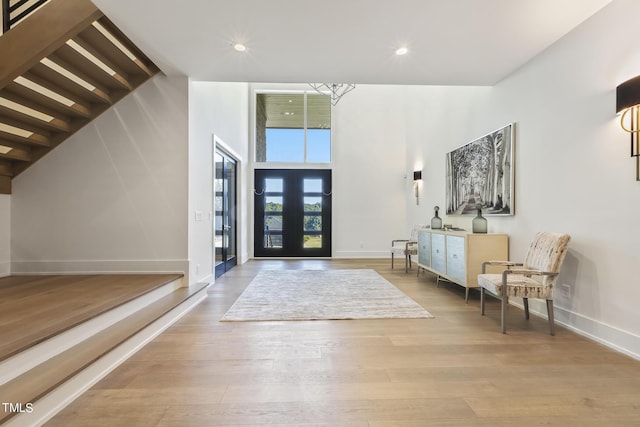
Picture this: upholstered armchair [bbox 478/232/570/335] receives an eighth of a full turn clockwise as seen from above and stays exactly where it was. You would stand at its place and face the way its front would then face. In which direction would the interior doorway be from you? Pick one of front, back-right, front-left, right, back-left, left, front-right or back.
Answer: front

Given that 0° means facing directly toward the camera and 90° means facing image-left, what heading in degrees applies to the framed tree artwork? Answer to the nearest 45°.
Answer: approximately 45°

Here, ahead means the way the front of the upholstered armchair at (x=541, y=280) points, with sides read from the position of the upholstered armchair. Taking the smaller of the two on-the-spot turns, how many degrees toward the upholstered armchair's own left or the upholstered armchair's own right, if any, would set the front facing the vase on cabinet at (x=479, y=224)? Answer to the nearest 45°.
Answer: approximately 90° to the upholstered armchair's own right

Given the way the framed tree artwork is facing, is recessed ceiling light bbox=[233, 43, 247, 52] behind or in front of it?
in front

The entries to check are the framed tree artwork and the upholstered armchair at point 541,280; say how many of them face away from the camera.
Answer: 0

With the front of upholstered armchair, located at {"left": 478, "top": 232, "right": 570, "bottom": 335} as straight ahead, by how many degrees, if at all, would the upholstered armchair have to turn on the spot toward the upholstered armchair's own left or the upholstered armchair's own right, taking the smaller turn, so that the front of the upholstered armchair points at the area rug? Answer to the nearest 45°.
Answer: approximately 45° to the upholstered armchair's own right

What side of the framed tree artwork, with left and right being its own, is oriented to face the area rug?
front

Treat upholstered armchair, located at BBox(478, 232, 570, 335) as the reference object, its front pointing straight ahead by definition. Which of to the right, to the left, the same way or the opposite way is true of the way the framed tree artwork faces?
the same way

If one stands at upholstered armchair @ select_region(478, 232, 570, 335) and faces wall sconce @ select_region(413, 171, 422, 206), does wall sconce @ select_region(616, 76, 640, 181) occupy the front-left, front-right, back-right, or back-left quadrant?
back-right

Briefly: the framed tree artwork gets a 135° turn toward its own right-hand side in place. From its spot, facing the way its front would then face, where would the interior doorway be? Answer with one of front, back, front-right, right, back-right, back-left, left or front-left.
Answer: left

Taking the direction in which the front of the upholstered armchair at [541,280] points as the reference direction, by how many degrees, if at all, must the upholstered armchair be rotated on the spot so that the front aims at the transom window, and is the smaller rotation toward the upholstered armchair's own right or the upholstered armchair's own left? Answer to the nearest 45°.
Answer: approximately 90° to the upholstered armchair's own right

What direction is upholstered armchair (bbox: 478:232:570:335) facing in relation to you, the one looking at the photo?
facing the viewer and to the left of the viewer
